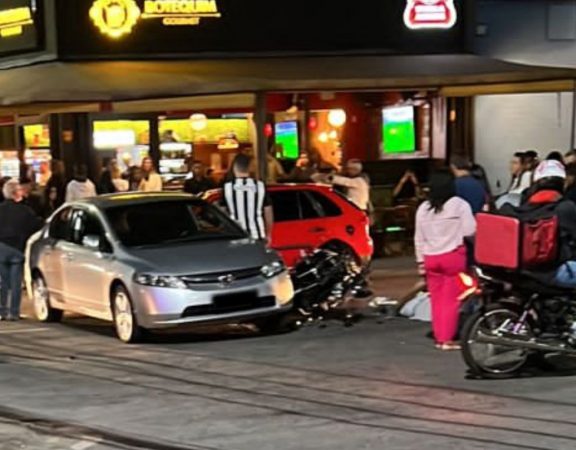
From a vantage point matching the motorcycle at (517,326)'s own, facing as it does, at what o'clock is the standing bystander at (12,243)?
The standing bystander is roughly at 7 o'clock from the motorcycle.

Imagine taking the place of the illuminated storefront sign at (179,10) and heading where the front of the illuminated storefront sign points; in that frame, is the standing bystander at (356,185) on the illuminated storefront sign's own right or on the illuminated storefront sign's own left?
on the illuminated storefront sign's own left

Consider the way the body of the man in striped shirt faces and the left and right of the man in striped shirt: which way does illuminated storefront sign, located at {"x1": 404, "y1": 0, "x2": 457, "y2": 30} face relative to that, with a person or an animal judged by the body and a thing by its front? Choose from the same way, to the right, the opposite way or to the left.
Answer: the opposite way

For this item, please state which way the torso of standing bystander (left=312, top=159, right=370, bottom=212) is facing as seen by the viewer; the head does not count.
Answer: to the viewer's left

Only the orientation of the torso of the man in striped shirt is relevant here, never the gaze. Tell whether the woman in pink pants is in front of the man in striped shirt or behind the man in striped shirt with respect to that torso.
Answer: behind

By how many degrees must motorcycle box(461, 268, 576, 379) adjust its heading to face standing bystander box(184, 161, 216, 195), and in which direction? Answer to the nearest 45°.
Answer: approximately 135° to its left

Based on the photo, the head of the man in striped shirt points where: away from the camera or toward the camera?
away from the camera

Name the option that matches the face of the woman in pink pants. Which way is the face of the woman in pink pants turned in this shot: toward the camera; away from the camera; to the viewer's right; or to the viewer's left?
away from the camera

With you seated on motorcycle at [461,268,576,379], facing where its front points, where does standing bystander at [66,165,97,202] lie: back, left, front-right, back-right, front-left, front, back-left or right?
back-left

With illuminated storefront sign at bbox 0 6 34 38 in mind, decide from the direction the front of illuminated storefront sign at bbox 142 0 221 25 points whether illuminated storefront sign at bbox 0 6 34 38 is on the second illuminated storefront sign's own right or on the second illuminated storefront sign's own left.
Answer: on the second illuminated storefront sign's own right

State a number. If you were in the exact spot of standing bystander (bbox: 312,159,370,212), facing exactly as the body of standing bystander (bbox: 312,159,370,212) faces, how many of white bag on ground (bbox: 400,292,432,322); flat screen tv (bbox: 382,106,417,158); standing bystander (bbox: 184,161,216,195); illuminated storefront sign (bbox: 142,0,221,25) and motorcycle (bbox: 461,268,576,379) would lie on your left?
2

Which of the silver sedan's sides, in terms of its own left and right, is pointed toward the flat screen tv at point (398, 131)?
left

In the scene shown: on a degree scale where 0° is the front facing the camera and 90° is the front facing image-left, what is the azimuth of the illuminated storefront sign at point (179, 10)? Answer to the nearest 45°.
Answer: approximately 0°

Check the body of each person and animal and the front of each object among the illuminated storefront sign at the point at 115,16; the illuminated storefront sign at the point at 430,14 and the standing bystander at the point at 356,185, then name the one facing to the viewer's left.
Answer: the standing bystander

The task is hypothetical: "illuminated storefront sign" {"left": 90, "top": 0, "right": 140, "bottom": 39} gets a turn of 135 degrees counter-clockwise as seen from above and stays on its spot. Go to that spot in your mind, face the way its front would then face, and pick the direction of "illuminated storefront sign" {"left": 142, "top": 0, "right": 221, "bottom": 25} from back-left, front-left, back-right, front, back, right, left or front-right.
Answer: front-right
